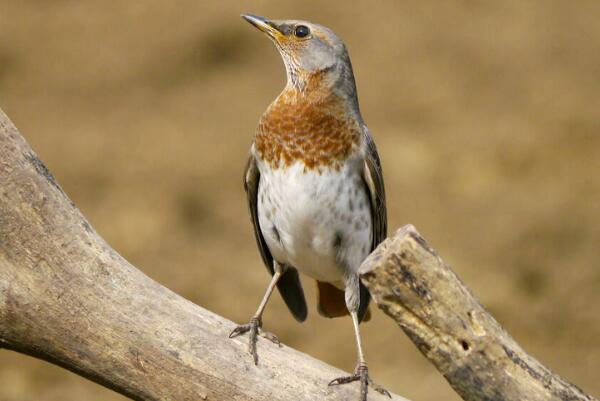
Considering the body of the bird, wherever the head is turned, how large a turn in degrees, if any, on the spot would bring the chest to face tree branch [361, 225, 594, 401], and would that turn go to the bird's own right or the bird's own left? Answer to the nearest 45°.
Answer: approximately 45° to the bird's own left

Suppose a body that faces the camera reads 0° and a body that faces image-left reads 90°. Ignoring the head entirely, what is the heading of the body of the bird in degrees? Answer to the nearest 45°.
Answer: approximately 0°
